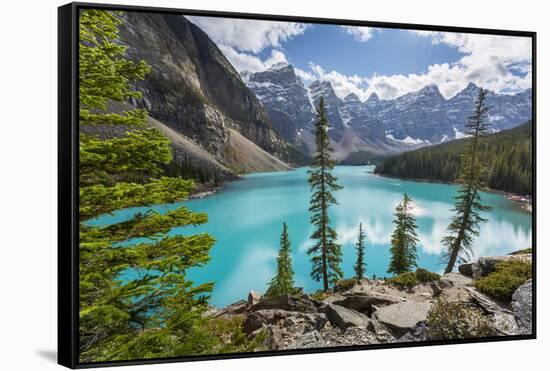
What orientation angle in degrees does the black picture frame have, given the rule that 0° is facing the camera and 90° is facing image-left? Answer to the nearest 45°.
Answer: approximately 315°
